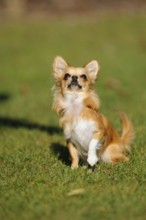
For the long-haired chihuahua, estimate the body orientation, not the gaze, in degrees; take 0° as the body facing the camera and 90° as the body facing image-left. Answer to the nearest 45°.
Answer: approximately 45°
